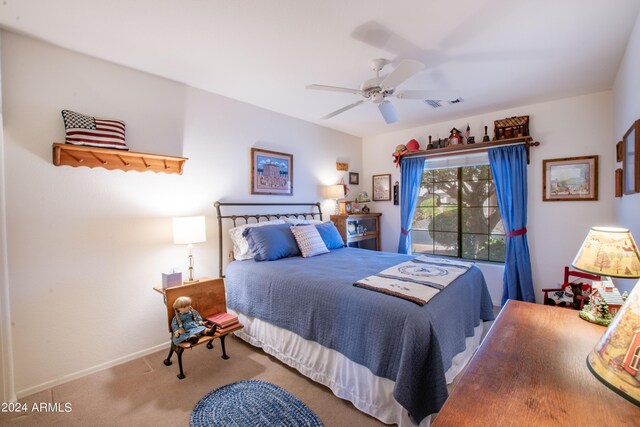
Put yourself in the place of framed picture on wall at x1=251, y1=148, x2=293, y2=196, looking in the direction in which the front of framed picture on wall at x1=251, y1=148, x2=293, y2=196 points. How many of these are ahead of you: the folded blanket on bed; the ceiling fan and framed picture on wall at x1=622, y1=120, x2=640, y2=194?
3

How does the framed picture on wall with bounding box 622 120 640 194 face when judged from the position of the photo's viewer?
facing to the left of the viewer

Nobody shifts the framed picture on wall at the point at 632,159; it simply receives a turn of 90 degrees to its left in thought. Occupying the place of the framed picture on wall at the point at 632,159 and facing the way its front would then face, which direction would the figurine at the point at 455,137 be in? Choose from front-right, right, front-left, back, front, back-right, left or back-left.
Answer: back-right

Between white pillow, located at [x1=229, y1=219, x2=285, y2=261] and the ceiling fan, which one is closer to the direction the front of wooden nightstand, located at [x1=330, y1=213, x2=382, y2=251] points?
the ceiling fan

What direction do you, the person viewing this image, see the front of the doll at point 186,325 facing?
facing the viewer and to the right of the viewer

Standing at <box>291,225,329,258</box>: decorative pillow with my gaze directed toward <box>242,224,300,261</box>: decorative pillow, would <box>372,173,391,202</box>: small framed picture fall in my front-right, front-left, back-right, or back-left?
back-right

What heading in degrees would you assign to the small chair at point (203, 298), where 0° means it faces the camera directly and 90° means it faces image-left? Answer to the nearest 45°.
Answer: approximately 315°

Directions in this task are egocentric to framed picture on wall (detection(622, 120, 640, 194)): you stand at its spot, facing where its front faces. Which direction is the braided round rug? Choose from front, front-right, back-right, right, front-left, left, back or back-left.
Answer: front-left

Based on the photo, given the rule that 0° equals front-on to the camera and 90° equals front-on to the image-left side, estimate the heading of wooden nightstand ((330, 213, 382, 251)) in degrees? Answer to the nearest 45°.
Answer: approximately 315°

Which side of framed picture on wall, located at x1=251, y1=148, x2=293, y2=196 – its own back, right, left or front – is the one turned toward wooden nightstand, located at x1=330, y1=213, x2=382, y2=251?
left

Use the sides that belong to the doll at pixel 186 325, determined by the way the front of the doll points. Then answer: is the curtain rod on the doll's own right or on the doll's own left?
on the doll's own left

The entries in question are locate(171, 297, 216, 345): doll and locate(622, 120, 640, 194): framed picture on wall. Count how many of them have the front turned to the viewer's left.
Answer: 1
